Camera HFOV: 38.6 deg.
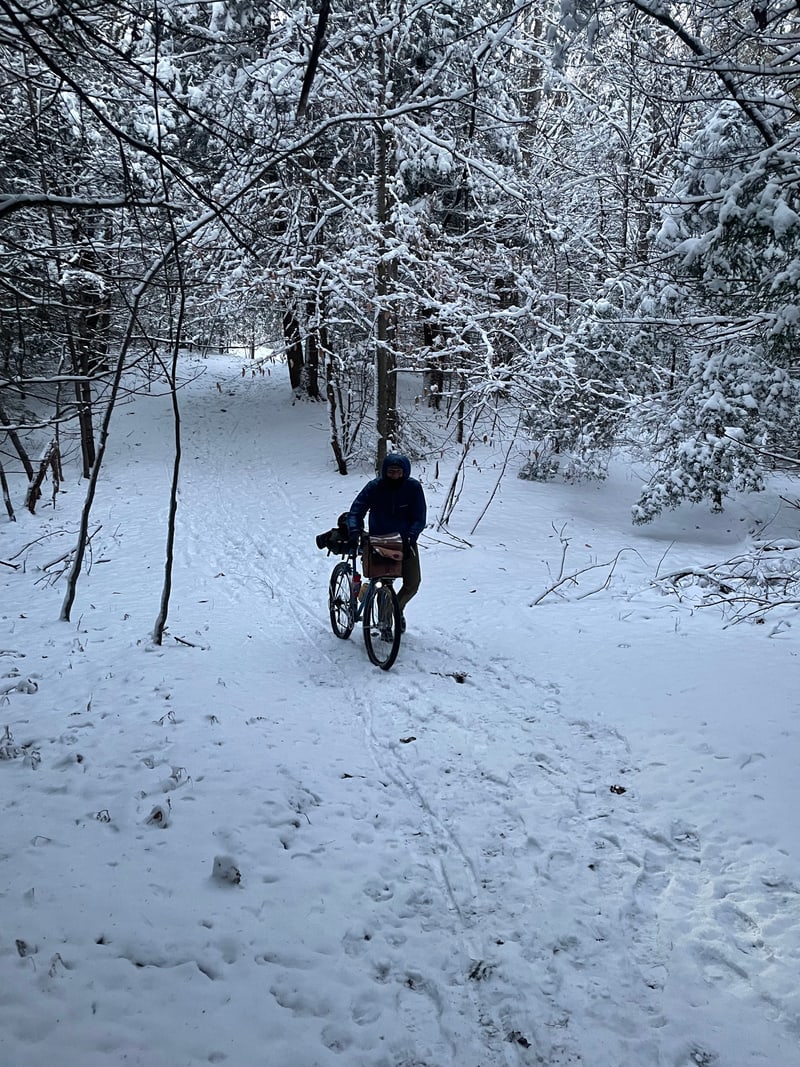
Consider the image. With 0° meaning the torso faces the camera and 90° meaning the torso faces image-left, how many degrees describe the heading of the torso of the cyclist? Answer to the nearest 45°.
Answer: approximately 0°

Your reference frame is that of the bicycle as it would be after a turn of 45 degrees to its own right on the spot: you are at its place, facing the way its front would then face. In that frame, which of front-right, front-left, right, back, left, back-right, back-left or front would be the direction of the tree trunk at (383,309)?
back

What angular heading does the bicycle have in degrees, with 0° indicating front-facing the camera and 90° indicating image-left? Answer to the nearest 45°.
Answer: approximately 315°

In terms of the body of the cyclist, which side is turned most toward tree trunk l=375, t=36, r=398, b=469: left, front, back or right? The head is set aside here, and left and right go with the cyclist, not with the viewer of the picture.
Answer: back
